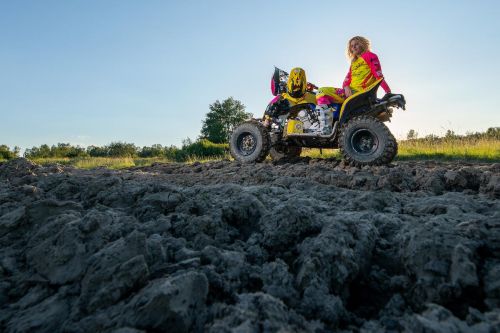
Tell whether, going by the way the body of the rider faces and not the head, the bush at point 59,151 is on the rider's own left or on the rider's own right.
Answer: on the rider's own right

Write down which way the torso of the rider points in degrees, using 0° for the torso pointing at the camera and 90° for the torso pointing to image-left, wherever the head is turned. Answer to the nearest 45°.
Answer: approximately 45°

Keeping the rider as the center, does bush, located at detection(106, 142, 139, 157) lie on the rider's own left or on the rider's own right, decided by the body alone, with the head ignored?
on the rider's own right

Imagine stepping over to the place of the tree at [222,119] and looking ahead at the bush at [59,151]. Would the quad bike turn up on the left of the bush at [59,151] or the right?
left

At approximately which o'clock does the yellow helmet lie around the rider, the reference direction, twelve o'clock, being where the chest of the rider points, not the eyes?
The yellow helmet is roughly at 2 o'clock from the rider.

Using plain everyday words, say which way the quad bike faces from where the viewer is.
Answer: facing to the left of the viewer

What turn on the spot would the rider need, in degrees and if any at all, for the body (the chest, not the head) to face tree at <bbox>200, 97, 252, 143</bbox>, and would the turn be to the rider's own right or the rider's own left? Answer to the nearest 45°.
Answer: approximately 90° to the rider's own right

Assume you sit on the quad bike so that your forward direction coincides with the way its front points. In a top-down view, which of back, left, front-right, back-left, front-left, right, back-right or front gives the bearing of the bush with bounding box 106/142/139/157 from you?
front-right
